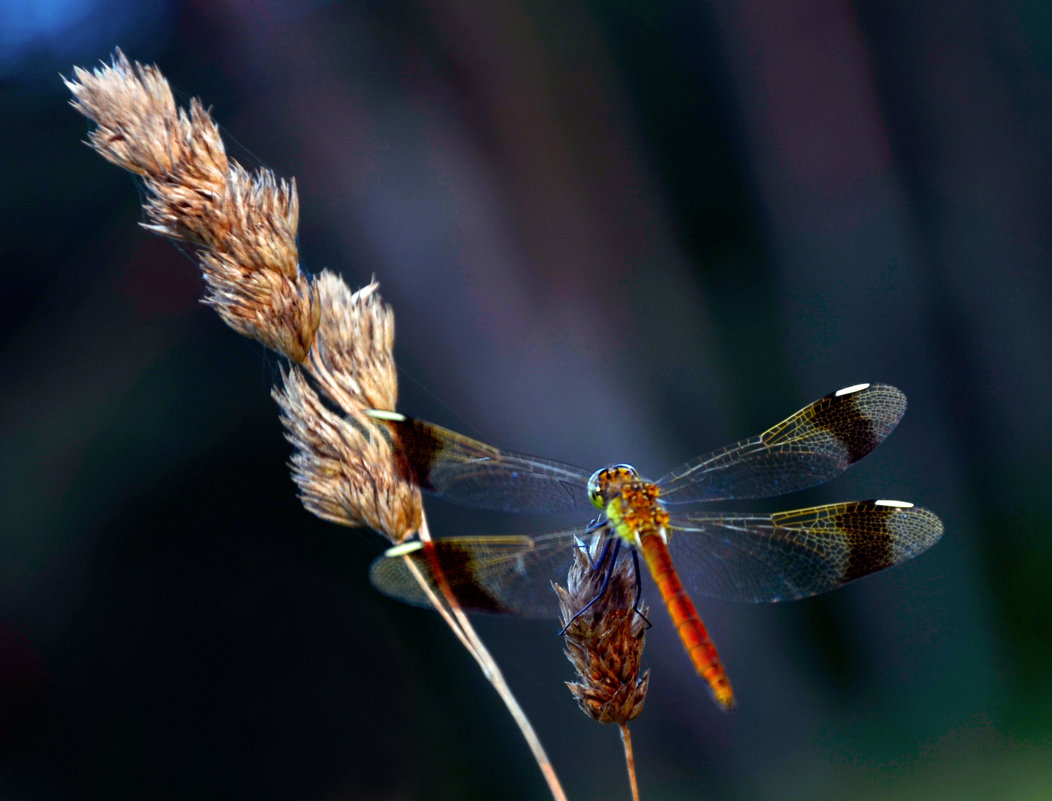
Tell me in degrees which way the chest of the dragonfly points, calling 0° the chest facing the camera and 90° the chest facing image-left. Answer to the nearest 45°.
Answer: approximately 135°
